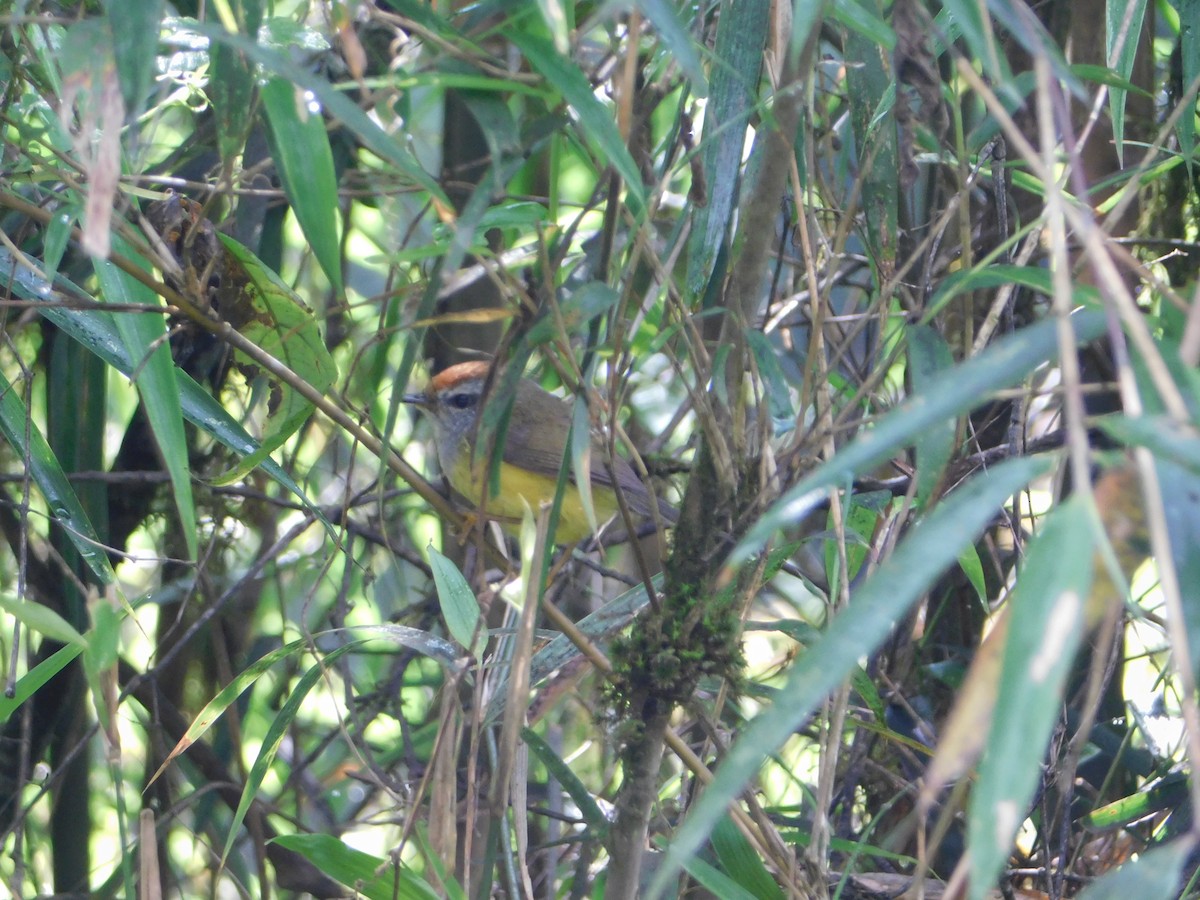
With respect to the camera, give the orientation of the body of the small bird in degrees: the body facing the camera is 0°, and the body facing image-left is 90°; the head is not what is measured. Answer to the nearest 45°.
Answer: approximately 90°
